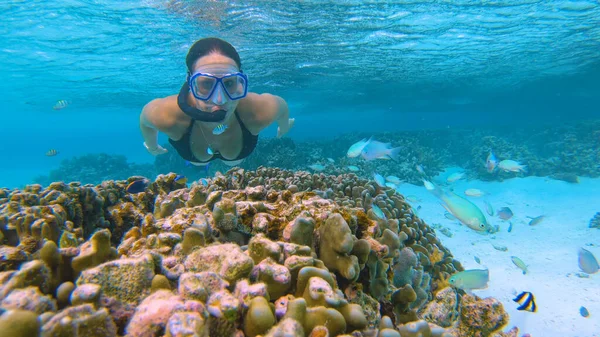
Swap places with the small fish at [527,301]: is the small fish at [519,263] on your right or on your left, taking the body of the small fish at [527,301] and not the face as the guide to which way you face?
on your right

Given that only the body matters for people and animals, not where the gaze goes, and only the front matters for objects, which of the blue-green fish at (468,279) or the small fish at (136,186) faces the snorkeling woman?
the blue-green fish

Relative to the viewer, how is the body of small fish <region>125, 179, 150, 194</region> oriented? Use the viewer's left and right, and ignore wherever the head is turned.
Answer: facing to the left of the viewer

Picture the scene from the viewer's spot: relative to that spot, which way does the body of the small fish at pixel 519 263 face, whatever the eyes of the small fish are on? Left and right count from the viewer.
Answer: facing to the left of the viewer

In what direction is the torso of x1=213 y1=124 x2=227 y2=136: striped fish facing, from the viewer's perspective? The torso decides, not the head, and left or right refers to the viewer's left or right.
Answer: facing to the left of the viewer

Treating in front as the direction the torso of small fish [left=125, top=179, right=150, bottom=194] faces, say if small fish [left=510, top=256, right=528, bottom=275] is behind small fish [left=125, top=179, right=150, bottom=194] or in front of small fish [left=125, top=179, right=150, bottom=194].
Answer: behind

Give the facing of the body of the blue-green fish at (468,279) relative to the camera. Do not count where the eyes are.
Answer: to the viewer's left
